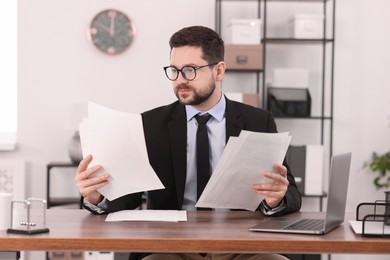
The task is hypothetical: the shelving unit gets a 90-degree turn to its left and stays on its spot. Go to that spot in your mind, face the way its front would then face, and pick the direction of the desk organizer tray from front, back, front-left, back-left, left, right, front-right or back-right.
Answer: right

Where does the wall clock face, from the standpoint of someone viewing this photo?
facing the viewer

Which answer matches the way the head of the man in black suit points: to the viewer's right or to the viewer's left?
to the viewer's left

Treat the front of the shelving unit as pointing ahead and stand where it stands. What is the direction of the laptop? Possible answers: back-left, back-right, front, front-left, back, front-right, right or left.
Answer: front

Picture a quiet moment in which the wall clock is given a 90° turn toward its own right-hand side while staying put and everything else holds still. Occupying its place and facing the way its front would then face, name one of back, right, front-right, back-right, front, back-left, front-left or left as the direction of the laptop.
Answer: left

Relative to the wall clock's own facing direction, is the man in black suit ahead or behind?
ahead

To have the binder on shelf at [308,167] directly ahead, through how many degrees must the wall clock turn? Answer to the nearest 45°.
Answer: approximately 90° to its left

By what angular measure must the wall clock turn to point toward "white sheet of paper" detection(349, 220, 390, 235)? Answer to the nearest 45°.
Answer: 0° — it already faces it

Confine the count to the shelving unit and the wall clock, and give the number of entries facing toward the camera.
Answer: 2

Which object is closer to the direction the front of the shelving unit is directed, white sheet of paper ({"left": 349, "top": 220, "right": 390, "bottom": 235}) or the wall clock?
the white sheet of paper

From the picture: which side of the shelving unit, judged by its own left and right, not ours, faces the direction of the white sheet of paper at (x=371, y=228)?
front

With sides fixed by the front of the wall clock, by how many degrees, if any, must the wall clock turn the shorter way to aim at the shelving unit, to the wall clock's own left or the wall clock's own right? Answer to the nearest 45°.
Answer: approximately 90° to the wall clock's own left

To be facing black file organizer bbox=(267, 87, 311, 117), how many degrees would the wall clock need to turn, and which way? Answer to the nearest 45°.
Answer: approximately 90° to its left

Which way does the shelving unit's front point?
toward the camera
